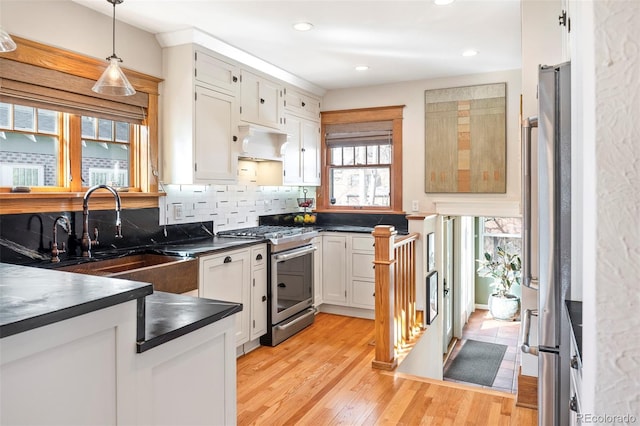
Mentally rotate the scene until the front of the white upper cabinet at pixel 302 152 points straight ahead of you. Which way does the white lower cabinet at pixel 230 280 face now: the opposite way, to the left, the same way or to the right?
the same way

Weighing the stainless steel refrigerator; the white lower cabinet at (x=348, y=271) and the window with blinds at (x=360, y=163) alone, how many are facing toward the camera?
2

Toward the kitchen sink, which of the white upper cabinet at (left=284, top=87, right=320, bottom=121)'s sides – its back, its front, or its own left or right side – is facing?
right

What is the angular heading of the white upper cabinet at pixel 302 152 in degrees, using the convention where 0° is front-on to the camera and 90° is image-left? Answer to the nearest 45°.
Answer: approximately 315°

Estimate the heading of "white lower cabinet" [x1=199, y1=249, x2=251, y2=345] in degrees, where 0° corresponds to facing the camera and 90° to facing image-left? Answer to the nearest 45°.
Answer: approximately 315°

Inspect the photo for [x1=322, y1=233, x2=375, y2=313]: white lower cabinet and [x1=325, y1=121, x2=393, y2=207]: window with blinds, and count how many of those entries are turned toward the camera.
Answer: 2

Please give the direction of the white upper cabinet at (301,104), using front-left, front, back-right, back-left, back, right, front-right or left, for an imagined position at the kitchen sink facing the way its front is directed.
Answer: left

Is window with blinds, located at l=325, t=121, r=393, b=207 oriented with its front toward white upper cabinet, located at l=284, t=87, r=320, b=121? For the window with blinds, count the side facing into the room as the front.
no

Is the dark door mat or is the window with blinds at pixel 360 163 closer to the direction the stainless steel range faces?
the dark door mat

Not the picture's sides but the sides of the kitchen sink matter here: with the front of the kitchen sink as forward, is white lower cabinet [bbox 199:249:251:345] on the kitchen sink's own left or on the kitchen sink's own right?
on the kitchen sink's own left

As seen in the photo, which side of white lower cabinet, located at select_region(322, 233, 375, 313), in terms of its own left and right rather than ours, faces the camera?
front

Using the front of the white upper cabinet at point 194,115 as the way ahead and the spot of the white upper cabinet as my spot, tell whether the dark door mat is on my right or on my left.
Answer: on my left

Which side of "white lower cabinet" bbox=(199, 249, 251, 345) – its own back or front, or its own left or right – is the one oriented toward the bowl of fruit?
left

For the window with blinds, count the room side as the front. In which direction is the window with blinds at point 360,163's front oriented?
toward the camera

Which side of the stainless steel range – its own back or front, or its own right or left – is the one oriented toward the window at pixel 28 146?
right

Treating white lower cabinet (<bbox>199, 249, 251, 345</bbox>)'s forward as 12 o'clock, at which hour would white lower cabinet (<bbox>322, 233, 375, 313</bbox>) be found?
white lower cabinet (<bbox>322, 233, 375, 313</bbox>) is roughly at 9 o'clock from white lower cabinet (<bbox>199, 249, 251, 345</bbox>).

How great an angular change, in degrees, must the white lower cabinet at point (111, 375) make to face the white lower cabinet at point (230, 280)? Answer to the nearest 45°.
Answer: approximately 135° to its left

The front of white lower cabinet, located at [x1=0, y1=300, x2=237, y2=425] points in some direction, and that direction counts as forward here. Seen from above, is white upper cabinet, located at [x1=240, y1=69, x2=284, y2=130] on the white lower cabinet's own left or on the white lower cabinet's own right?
on the white lower cabinet's own left

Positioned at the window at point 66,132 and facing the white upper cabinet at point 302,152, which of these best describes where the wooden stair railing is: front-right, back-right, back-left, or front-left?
front-right

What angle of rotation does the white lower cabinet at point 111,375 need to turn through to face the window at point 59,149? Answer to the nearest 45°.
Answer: approximately 135° to its left
